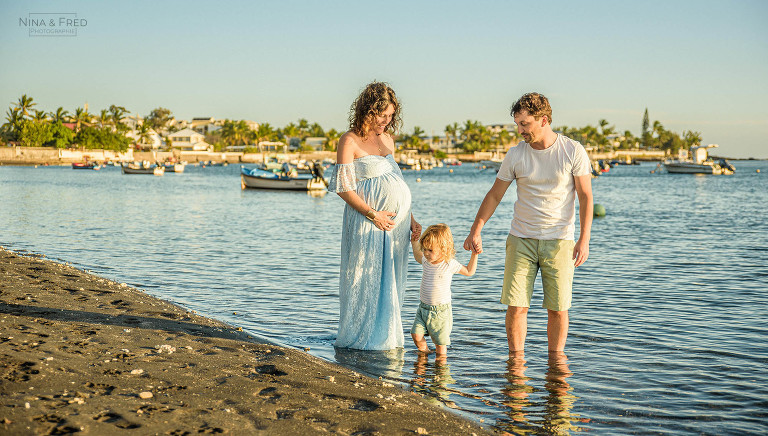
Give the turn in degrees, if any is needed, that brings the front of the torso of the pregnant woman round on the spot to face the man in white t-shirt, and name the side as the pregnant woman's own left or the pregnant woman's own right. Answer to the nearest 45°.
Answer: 0° — they already face them

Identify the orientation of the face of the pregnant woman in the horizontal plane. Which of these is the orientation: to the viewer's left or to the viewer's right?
to the viewer's right

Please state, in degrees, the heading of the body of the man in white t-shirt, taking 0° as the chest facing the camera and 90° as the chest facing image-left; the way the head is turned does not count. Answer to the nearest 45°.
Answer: approximately 0°

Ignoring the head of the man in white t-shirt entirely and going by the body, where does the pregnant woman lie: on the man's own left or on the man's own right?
on the man's own right

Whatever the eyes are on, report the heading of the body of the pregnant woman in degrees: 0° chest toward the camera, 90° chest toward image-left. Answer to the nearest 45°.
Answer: approximately 315°
